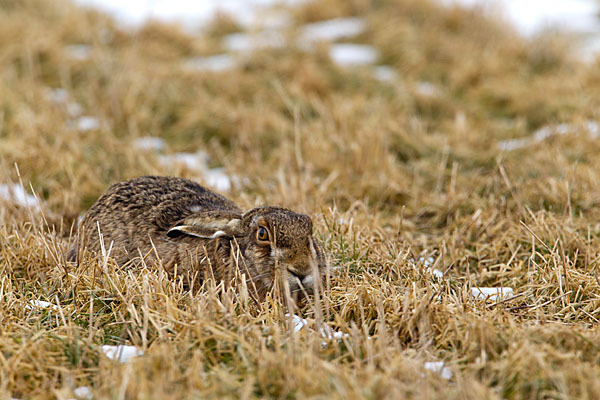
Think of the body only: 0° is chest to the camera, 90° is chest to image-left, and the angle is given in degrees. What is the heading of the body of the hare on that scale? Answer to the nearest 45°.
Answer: approximately 315°
